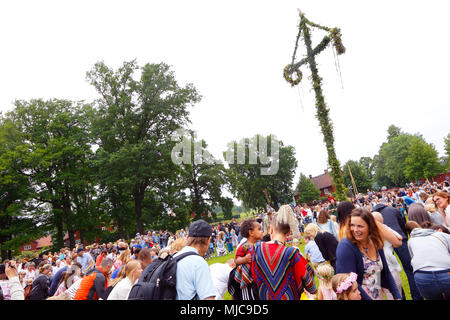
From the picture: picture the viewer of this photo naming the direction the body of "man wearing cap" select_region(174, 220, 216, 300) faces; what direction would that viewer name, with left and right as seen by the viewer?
facing away from the viewer and to the right of the viewer

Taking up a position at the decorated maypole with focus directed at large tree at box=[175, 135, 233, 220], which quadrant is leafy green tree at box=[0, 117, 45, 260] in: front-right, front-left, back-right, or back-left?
front-left

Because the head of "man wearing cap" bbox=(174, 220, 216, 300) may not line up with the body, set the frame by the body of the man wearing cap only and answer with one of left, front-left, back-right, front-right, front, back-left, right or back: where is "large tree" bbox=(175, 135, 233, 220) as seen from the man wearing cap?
front-left

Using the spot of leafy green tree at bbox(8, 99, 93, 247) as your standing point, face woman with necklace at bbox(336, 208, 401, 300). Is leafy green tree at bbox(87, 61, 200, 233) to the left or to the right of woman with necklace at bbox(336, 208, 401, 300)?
left

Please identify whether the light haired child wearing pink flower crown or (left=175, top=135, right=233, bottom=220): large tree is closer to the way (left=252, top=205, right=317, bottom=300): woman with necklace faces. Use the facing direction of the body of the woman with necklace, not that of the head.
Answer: the large tree

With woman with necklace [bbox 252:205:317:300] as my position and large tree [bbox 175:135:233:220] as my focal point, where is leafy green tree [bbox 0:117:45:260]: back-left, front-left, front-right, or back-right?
front-left

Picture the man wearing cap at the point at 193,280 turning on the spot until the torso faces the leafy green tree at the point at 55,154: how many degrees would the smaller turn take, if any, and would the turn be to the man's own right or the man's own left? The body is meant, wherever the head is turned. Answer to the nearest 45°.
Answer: approximately 90° to the man's own left

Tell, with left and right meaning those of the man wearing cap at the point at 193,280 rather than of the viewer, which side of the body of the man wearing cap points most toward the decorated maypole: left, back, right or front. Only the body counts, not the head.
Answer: front

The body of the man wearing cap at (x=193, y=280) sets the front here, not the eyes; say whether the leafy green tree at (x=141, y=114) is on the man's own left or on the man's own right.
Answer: on the man's own left

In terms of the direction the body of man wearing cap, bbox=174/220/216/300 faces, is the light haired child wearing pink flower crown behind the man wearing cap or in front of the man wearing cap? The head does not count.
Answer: in front

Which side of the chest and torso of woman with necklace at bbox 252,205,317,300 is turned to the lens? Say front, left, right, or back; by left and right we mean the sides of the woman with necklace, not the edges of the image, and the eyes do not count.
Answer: back

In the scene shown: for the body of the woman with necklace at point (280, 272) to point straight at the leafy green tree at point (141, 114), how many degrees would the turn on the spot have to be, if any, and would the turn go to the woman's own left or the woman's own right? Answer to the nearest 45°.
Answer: approximately 45° to the woman's own left

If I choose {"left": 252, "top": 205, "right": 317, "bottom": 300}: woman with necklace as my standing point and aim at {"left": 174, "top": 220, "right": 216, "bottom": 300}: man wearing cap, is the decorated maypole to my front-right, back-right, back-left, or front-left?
back-right

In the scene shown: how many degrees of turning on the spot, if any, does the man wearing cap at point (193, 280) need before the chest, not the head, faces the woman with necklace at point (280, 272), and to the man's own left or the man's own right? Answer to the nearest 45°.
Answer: approximately 45° to the man's own right
